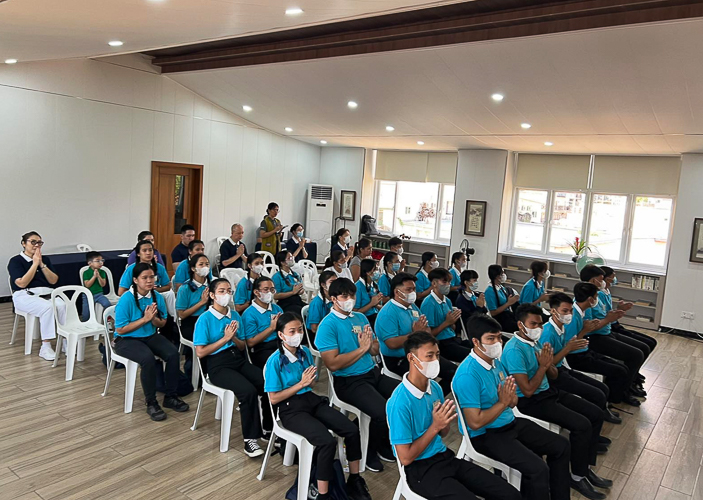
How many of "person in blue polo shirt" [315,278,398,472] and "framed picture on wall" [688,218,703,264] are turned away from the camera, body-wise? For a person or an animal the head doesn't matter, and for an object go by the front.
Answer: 0

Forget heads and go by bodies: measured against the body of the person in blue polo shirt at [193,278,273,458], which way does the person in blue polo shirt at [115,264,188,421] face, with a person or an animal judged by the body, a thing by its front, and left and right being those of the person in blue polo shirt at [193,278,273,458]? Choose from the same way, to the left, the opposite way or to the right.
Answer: the same way

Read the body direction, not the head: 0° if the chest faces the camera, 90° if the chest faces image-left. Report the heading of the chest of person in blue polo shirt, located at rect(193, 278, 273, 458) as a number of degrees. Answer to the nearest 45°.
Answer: approximately 315°

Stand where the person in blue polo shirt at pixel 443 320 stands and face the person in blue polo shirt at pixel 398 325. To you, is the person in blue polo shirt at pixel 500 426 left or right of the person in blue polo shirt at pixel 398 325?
left

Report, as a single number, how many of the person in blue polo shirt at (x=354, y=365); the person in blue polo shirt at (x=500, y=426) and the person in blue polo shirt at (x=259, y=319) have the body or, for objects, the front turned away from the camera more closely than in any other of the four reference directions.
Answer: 0

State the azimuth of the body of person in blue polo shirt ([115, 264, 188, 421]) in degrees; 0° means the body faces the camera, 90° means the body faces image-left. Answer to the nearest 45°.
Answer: approximately 315°

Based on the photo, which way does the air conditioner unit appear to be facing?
toward the camera

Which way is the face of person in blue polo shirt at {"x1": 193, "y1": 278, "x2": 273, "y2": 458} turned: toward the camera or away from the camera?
toward the camera

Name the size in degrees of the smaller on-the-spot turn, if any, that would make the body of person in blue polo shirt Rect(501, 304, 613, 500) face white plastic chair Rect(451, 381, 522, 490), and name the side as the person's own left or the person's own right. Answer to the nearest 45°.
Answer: approximately 45° to the person's own right

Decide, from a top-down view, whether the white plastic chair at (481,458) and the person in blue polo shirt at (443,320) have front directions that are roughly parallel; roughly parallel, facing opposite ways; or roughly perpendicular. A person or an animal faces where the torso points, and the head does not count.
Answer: roughly parallel

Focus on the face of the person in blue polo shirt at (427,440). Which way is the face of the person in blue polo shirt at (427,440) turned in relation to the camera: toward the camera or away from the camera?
toward the camera

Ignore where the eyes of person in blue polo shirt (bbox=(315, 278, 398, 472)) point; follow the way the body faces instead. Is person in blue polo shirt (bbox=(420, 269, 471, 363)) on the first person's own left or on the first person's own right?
on the first person's own left

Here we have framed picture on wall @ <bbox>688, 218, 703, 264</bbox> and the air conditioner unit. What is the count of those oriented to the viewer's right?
0

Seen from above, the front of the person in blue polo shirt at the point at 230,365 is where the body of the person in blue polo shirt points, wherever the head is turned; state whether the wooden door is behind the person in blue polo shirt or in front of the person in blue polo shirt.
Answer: behind

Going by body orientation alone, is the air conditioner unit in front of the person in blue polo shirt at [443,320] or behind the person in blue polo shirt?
behind

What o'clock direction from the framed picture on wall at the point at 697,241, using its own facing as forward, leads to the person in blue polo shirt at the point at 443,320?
The person in blue polo shirt is roughly at 1 o'clock from the framed picture on wall.
